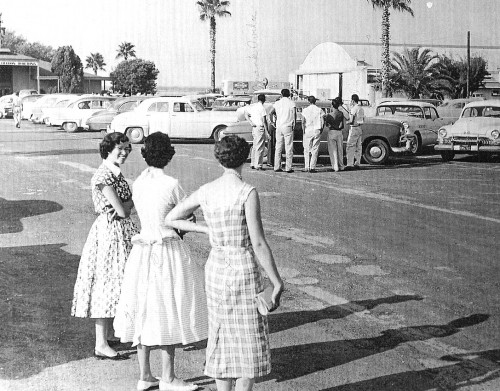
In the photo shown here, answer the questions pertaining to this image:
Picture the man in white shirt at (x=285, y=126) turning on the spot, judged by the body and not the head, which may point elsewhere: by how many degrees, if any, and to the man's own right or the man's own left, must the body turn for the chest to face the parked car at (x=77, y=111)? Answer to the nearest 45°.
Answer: approximately 45° to the man's own left

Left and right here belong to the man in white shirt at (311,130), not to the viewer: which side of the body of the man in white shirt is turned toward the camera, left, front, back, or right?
back

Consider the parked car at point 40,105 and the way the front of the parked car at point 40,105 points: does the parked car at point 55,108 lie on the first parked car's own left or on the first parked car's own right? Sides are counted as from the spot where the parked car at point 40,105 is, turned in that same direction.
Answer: on the first parked car's own left

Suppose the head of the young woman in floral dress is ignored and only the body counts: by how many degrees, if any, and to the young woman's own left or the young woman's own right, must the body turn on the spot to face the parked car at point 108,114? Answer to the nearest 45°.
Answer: approximately 90° to the young woman's own left

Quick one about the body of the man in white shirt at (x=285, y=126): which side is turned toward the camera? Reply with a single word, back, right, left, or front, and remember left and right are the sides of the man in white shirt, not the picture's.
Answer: back

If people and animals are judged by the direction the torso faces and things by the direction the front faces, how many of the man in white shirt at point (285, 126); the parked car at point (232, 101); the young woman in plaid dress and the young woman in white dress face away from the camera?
3

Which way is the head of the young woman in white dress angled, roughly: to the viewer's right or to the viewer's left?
to the viewer's left

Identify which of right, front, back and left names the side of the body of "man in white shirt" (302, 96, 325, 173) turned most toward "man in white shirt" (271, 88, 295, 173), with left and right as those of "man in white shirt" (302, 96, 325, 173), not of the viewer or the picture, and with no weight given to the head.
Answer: left

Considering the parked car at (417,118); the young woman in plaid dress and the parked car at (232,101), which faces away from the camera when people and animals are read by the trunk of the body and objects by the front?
the young woman in plaid dress
